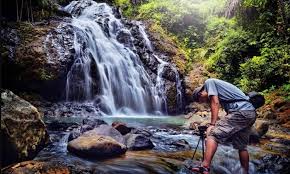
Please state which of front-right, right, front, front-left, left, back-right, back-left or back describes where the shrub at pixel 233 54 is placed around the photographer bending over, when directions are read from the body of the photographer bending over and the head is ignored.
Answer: right

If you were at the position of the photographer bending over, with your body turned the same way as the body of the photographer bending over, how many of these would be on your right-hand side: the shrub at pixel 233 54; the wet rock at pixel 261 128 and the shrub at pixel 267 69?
3

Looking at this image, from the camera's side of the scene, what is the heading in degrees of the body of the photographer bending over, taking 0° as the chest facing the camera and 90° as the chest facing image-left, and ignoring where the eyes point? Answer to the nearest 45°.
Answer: approximately 90°

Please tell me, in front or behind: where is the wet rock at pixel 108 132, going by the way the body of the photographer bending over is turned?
in front

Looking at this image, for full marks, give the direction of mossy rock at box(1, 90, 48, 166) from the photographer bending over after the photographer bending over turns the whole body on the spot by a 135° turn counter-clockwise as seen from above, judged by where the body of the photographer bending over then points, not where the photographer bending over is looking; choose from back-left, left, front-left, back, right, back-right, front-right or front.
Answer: back-right

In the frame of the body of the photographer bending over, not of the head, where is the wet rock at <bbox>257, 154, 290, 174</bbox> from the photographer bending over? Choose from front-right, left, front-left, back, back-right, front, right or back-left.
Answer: back-right

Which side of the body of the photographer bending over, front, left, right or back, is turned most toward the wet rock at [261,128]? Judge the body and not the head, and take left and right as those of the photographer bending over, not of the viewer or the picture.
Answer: right

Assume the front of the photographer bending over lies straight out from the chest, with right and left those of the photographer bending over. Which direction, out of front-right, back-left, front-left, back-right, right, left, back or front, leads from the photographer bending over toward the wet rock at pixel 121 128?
front-right

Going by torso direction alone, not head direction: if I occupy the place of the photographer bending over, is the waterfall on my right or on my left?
on my right

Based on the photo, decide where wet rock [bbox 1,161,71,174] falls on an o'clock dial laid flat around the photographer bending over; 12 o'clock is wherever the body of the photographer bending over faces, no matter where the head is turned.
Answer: The wet rock is roughly at 11 o'clock from the photographer bending over.

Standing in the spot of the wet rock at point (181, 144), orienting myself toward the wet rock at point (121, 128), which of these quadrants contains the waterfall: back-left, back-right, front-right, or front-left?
front-right

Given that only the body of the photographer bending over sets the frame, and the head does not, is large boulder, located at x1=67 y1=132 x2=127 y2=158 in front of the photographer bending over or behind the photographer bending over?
in front
